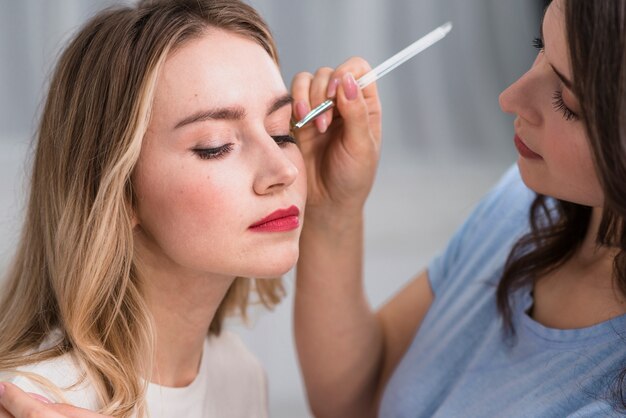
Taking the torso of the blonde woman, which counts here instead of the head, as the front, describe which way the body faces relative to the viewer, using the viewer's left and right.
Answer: facing the viewer and to the right of the viewer

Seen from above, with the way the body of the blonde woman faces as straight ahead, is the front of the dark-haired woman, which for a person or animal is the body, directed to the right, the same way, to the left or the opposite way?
to the right

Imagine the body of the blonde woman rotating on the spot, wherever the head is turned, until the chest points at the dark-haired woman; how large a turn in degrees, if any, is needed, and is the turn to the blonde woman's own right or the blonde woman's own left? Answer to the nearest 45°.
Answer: approximately 45° to the blonde woman's own left

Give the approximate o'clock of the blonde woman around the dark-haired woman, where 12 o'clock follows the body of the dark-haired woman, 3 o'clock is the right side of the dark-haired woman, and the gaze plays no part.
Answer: The blonde woman is roughly at 1 o'clock from the dark-haired woman.

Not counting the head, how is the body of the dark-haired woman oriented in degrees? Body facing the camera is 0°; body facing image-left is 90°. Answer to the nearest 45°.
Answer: approximately 45°

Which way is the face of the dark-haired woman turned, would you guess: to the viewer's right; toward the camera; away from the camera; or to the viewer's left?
to the viewer's left

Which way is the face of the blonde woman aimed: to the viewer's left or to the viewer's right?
to the viewer's right
